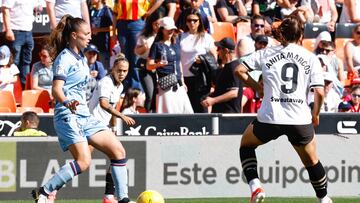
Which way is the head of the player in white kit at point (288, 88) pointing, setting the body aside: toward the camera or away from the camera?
away from the camera

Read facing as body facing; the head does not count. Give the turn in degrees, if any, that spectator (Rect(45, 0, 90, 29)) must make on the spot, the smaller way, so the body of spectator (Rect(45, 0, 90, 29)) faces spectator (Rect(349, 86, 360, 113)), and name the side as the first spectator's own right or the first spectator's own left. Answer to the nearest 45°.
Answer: approximately 90° to the first spectator's own left

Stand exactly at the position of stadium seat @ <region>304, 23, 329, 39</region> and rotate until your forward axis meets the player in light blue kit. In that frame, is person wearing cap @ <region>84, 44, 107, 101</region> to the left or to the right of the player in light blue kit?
right

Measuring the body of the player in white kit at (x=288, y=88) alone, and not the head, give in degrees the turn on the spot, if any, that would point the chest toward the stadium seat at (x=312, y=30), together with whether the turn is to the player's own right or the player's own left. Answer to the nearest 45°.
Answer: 0° — they already face it

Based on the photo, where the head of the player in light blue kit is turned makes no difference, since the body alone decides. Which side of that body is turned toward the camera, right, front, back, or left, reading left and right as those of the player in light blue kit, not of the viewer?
right

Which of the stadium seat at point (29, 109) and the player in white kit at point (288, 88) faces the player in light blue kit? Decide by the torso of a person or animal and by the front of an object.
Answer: the stadium seat

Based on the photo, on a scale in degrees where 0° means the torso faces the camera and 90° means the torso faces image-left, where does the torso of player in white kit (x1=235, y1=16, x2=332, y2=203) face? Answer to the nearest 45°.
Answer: approximately 180°

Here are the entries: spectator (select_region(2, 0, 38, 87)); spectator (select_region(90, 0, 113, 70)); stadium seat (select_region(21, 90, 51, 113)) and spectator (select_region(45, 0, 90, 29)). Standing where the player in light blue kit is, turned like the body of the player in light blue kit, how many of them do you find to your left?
4

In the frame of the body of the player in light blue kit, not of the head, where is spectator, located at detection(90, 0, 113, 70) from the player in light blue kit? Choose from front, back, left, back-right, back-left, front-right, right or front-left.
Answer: left

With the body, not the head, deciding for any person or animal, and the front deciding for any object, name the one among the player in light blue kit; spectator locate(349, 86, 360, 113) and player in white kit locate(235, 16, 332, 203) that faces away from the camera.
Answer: the player in white kit
